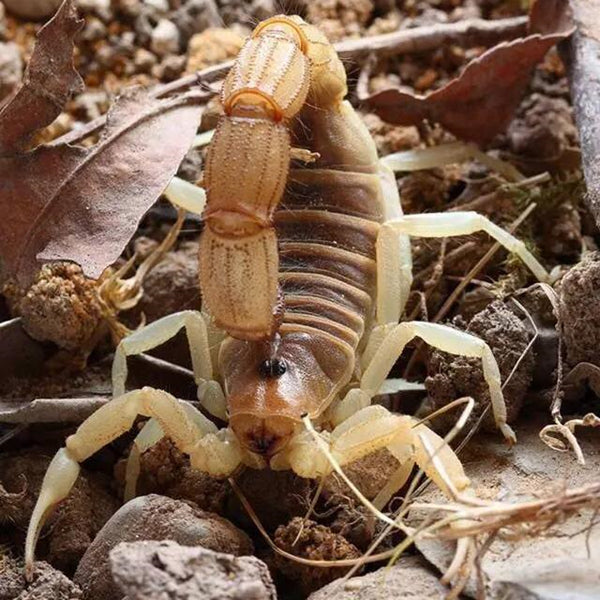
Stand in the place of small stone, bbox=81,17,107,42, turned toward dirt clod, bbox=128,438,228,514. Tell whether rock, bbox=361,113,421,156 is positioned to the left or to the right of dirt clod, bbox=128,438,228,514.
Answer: left

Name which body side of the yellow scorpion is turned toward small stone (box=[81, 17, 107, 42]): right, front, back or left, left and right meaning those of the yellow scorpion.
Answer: back

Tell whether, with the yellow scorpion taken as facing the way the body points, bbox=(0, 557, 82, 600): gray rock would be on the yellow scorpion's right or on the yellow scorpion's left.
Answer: on the yellow scorpion's right

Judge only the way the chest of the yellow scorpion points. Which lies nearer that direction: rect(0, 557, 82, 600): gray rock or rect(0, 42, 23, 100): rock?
the gray rock

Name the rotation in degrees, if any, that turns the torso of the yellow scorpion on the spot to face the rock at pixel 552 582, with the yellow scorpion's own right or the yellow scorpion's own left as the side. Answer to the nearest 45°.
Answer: approximately 45° to the yellow scorpion's own left

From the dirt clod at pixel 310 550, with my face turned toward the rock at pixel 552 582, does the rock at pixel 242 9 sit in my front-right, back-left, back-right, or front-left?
back-left

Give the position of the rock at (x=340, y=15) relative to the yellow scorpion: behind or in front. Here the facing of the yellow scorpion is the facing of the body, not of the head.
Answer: behind

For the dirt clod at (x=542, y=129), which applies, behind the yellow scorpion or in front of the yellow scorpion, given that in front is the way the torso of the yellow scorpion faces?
behind

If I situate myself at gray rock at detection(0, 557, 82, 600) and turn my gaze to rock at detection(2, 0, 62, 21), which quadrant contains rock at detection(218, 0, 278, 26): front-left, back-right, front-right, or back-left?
front-right

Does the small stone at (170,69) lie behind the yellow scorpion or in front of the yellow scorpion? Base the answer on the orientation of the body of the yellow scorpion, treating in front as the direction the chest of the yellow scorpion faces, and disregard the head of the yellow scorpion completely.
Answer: behind

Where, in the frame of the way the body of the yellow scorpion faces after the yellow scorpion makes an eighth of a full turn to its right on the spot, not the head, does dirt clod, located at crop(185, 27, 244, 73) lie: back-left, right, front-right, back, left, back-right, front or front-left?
back-right

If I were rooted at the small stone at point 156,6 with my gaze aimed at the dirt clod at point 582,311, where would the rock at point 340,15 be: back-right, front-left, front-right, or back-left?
front-left

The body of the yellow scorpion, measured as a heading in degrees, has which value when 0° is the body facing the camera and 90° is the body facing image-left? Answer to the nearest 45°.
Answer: approximately 0°

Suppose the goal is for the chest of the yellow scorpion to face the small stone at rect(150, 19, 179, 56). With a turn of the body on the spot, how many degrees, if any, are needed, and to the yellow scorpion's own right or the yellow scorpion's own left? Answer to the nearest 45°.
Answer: approximately 180°

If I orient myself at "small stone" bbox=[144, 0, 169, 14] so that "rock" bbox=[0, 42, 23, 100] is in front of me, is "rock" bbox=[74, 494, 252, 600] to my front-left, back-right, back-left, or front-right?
front-left

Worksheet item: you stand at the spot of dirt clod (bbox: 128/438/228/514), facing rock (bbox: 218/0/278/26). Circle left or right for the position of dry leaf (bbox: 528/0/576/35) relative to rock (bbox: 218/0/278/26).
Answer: right
